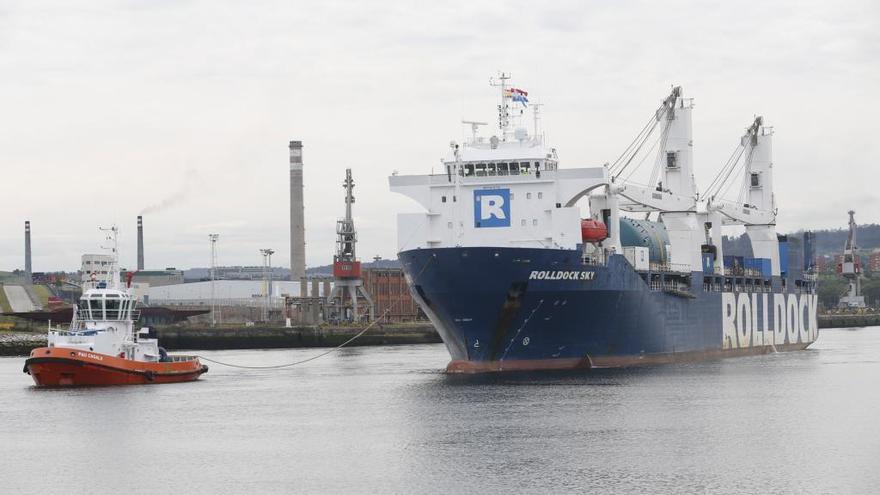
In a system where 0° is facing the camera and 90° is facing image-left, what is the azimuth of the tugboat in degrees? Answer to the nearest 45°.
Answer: approximately 45°
